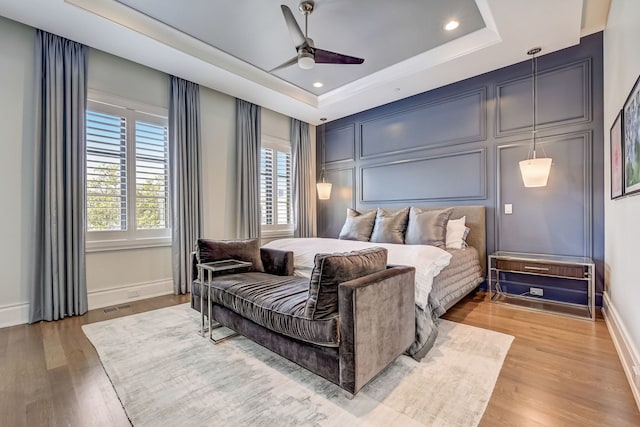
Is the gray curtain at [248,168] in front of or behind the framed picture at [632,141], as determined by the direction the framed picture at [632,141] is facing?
in front

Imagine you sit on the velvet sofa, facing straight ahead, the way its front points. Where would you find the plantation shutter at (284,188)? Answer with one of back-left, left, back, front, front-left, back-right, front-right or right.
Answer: back-right

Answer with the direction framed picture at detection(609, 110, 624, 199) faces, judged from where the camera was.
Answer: facing to the left of the viewer

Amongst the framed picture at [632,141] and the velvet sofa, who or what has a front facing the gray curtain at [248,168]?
the framed picture

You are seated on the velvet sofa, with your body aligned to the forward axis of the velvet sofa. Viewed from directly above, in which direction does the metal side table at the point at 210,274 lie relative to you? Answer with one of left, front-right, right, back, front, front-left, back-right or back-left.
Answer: right

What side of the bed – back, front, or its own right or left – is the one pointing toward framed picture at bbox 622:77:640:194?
left

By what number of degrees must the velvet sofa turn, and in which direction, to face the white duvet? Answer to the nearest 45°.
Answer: approximately 180°

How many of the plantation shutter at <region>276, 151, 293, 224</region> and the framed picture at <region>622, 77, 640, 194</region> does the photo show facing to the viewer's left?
1

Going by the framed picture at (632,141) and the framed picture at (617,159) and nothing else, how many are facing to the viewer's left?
2

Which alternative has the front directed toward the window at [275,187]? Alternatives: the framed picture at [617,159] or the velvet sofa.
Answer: the framed picture

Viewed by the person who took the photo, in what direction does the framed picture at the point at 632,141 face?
facing to the left of the viewer

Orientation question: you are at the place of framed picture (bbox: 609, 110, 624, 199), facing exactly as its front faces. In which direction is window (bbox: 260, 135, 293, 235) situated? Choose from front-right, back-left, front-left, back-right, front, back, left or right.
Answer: front

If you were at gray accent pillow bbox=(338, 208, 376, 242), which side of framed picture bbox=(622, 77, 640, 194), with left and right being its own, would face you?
front

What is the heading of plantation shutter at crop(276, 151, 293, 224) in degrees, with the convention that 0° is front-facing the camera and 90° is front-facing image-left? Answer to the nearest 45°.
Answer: approximately 315°

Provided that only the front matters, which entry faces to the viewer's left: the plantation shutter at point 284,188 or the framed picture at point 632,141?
the framed picture

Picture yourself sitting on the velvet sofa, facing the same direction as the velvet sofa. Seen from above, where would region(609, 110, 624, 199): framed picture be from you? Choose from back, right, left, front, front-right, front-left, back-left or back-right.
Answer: back-left
